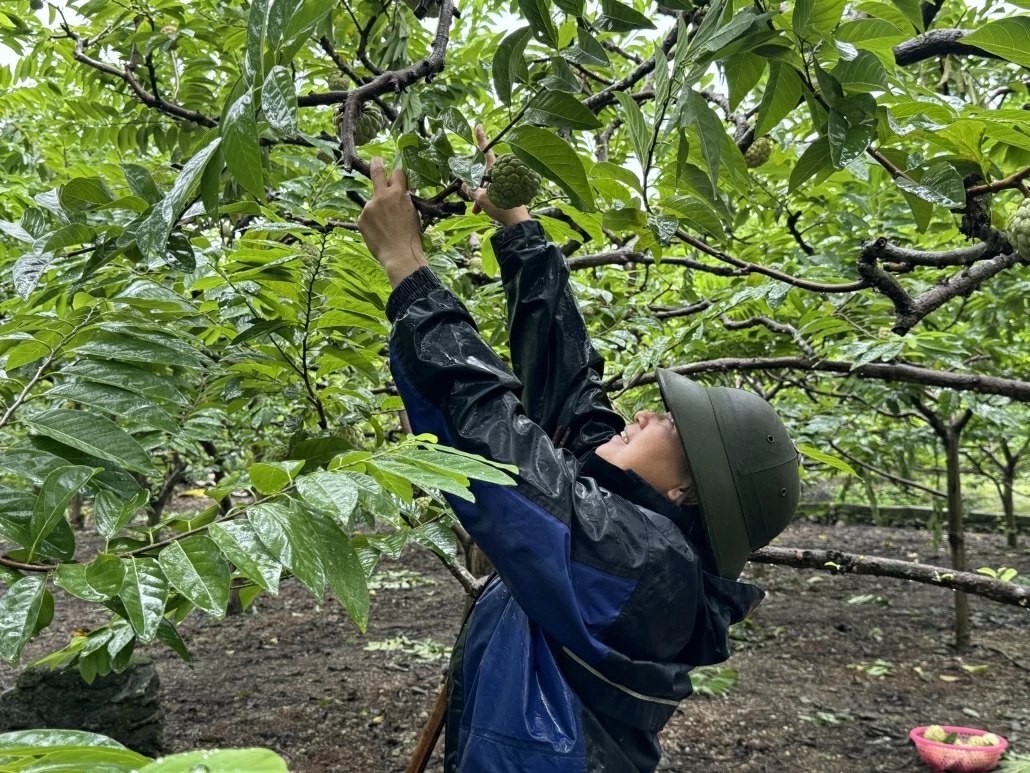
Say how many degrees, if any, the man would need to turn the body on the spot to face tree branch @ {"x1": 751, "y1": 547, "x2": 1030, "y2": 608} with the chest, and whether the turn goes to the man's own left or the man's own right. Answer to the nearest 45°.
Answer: approximately 135° to the man's own right

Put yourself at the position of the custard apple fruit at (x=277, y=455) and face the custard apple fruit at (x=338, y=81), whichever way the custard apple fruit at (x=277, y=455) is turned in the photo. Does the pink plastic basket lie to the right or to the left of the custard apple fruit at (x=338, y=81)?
right

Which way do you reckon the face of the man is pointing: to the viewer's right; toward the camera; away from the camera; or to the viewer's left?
to the viewer's left

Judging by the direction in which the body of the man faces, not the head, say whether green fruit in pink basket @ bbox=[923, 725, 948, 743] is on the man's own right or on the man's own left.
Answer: on the man's own right

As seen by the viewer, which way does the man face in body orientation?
to the viewer's left

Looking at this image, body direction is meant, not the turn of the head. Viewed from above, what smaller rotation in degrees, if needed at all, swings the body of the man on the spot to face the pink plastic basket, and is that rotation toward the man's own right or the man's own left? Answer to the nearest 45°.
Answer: approximately 135° to the man's own right
